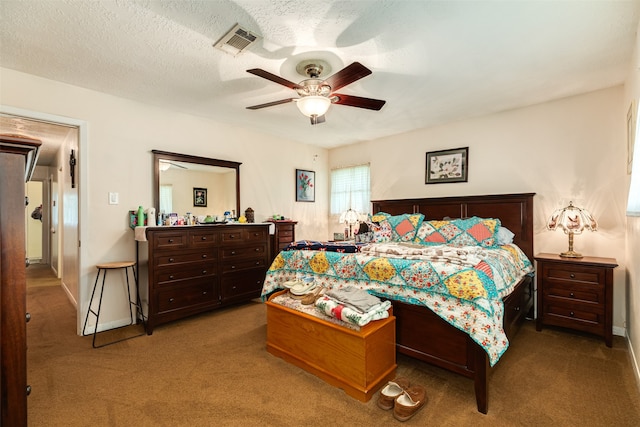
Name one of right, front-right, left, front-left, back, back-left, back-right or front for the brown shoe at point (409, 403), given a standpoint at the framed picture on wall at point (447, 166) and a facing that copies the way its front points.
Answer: front-left

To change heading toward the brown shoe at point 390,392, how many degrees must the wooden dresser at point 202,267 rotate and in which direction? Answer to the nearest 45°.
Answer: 0° — it already faces it

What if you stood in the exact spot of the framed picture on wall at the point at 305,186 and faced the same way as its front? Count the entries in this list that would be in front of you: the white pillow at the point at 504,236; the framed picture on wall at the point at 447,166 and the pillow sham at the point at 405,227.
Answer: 3

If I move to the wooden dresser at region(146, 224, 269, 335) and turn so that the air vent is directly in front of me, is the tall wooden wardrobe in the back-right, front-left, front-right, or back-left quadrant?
front-right

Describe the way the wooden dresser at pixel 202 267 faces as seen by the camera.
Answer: facing the viewer and to the right of the viewer

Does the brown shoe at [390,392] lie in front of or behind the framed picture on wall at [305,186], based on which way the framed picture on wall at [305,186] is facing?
in front

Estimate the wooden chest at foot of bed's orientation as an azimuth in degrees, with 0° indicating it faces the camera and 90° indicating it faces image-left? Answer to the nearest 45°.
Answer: approximately 45°

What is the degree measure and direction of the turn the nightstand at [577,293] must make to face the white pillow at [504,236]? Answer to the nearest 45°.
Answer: approximately 45° to its right

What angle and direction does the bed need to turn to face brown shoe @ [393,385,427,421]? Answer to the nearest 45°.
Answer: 0° — it already faces it

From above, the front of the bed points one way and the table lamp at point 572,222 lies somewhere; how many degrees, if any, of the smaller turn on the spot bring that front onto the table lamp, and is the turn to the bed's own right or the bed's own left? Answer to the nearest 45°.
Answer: approximately 180°

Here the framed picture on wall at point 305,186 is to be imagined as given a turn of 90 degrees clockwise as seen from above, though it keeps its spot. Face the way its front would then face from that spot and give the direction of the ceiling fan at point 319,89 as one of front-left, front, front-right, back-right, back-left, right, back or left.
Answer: front-left

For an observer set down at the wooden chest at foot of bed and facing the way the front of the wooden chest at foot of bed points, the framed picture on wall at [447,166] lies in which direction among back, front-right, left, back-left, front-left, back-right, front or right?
back

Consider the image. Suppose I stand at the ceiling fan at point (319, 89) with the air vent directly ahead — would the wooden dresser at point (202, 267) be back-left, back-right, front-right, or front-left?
front-right

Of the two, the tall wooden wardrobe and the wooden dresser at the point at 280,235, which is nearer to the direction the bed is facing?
the tall wooden wardrobe

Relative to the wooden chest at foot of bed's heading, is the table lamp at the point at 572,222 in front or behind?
behind

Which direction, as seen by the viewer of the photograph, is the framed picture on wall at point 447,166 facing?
facing the viewer and to the left of the viewer

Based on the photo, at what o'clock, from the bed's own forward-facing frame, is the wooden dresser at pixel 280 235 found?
The wooden dresser is roughly at 3 o'clock from the bed.
